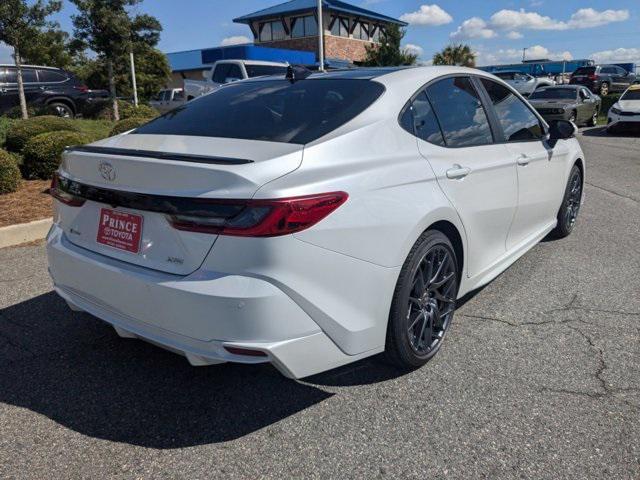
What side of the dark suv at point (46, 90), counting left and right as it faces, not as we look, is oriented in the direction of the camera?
left

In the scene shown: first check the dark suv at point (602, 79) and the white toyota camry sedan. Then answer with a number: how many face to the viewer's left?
0

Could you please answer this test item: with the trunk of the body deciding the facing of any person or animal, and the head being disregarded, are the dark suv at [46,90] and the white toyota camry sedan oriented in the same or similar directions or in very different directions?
very different directions

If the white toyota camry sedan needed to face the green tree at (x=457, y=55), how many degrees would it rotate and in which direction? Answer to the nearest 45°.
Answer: approximately 45° to its left

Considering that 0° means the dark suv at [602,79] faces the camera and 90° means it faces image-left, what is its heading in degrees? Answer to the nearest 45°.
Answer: approximately 225°

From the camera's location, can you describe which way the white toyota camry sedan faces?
facing away from the viewer and to the right of the viewer

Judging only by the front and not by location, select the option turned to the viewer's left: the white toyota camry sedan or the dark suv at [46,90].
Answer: the dark suv

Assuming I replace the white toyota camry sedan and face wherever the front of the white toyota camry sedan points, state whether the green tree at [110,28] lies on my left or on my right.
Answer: on my left

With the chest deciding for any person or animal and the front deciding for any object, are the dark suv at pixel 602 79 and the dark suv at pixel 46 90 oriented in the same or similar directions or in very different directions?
very different directions

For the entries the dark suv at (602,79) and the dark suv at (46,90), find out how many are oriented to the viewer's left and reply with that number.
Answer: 1

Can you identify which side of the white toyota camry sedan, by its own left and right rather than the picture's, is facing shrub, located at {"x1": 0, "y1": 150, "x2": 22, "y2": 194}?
left
